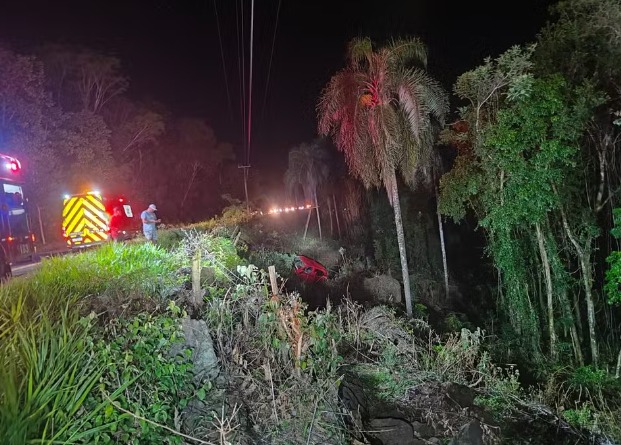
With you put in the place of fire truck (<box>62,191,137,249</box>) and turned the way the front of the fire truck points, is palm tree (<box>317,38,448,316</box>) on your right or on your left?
on your right

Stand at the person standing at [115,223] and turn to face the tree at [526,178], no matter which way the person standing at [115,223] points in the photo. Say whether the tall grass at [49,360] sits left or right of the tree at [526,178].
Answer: right

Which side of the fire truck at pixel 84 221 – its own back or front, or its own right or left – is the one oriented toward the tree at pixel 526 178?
right

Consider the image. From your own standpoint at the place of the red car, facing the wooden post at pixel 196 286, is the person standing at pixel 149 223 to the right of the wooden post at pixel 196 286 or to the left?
right

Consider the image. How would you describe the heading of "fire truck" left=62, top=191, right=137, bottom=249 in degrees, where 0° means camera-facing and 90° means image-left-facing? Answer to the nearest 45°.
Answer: approximately 225°

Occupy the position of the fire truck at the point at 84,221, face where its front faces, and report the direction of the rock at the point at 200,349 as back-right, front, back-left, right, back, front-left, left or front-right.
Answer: back-right
